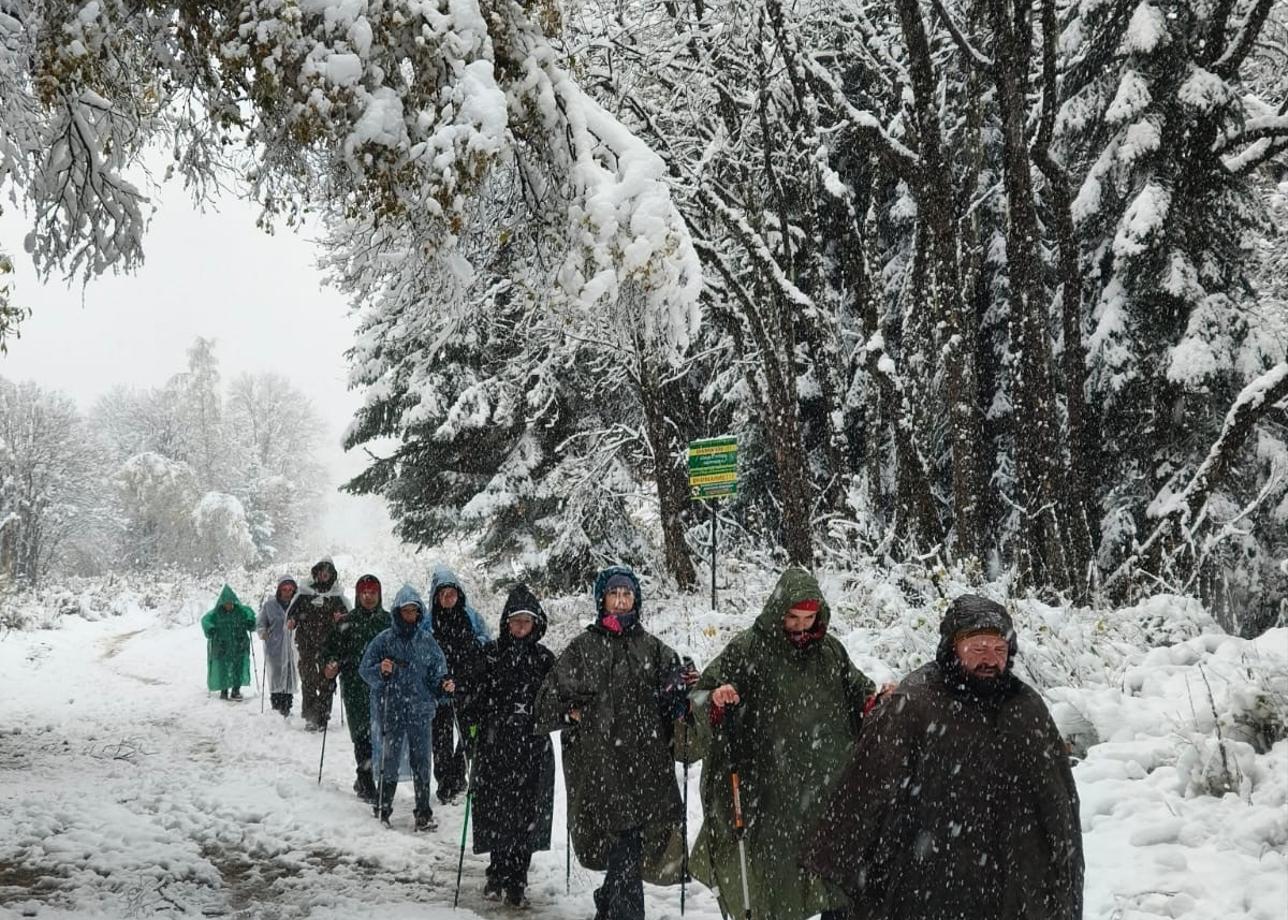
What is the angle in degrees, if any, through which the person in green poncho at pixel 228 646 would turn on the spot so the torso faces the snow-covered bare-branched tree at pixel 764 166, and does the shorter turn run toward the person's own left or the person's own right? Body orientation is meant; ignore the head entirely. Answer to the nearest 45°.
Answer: approximately 45° to the person's own left

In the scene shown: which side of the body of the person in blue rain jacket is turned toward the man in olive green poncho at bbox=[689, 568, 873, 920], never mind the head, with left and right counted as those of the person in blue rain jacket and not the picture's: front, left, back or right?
front

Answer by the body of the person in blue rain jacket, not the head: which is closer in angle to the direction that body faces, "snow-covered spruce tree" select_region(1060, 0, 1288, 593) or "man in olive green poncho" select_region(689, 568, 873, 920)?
the man in olive green poncho

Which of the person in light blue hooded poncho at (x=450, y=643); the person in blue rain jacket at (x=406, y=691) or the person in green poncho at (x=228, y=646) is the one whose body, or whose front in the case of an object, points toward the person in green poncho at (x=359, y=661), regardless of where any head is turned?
the person in green poncho at (x=228, y=646)

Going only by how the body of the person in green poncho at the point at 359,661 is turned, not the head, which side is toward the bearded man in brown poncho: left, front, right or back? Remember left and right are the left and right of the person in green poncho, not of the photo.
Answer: front

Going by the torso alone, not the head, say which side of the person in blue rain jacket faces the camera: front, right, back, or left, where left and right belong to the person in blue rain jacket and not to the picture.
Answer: front

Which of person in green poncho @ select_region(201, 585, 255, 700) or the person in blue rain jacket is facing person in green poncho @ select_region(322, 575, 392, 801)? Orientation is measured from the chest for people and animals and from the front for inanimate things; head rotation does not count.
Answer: person in green poncho @ select_region(201, 585, 255, 700)

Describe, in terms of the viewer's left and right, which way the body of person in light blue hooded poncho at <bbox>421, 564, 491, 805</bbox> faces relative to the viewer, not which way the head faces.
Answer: facing the viewer
